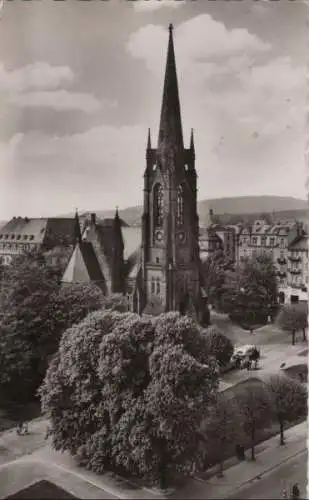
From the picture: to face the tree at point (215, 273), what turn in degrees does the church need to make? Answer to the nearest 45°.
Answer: approximately 45° to its left

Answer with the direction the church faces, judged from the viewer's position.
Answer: facing the viewer and to the right of the viewer

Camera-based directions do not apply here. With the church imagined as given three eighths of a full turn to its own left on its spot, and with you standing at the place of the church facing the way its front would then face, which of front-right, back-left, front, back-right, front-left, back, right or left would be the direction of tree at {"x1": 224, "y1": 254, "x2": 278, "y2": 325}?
right
